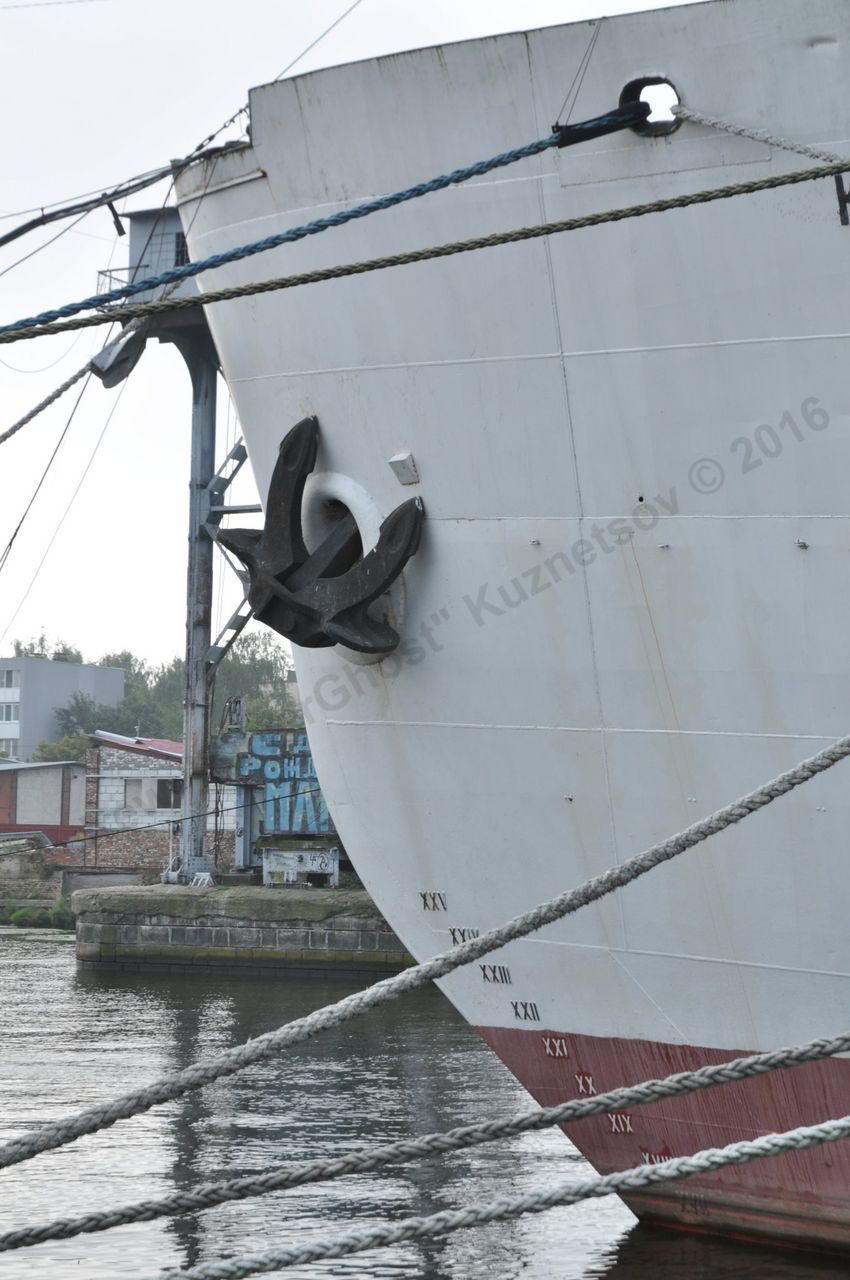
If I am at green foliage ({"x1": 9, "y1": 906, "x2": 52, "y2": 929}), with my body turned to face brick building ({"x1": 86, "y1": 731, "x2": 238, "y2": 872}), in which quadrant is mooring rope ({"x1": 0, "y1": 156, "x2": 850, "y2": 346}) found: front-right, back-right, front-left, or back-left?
back-right

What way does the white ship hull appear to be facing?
to the viewer's left

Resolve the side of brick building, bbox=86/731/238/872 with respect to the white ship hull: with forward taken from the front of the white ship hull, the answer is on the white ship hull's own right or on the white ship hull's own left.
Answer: on the white ship hull's own right

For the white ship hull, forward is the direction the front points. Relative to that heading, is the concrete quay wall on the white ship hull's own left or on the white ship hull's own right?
on the white ship hull's own right

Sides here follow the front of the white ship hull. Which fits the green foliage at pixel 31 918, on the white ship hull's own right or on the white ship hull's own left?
on the white ship hull's own right

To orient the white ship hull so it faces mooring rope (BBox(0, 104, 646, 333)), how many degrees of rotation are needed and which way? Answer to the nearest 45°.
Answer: approximately 45° to its left
